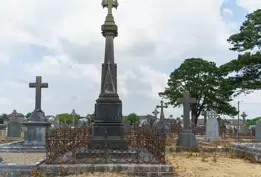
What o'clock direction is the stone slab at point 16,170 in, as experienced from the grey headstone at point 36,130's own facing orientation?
The stone slab is roughly at 12 o'clock from the grey headstone.

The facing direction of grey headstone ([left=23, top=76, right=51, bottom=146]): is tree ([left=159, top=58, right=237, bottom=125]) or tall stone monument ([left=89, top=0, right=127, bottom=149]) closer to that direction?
the tall stone monument

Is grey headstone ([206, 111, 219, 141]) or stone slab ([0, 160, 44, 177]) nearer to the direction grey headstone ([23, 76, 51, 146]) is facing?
the stone slab

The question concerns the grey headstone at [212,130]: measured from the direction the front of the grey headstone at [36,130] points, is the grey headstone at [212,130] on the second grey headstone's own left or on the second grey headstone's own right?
on the second grey headstone's own left

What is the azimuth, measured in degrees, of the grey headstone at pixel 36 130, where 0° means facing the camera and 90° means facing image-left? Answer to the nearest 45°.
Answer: approximately 0°
